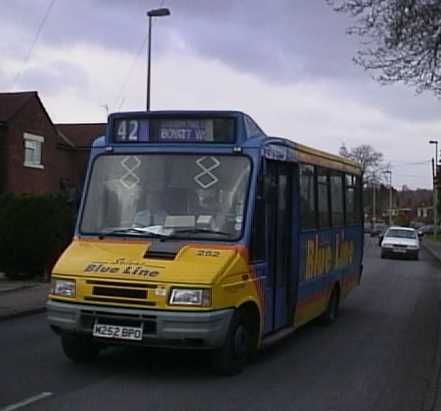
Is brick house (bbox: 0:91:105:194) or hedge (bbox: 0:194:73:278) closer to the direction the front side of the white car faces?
the hedge

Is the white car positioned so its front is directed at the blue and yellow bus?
yes

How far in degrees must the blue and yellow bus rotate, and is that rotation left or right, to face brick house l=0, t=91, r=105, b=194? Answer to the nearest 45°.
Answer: approximately 135° to its right

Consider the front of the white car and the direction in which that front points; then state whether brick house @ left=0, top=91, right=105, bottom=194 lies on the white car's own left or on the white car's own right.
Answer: on the white car's own right

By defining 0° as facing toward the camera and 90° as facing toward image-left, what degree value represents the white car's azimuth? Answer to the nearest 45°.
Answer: approximately 0°
